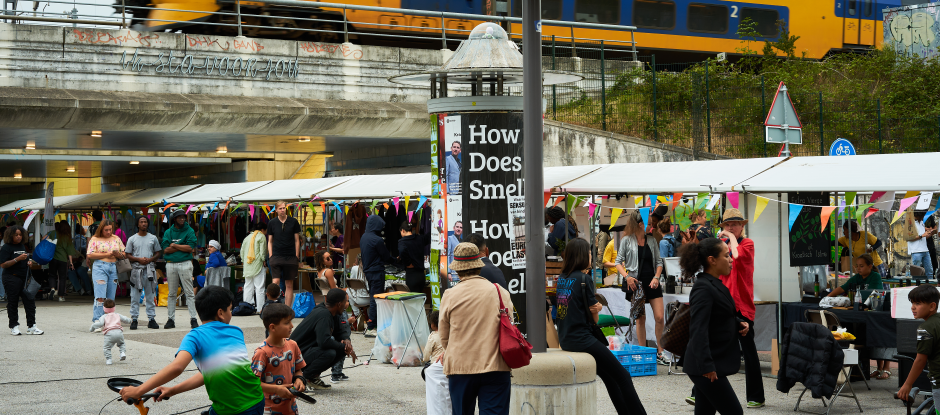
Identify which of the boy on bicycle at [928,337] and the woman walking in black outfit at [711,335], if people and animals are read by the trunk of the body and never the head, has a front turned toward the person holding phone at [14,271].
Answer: the boy on bicycle

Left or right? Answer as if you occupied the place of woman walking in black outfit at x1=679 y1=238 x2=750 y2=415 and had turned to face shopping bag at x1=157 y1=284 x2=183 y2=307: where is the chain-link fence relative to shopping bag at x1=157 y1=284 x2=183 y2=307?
right

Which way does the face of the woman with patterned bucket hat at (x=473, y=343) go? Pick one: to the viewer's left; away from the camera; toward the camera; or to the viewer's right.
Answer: away from the camera

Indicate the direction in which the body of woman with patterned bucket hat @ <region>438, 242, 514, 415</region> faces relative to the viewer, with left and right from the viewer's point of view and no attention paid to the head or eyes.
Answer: facing away from the viewer

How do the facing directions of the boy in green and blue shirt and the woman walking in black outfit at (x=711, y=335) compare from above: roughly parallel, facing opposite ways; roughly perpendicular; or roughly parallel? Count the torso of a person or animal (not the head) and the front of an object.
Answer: roughly parallel, facing opposite ways

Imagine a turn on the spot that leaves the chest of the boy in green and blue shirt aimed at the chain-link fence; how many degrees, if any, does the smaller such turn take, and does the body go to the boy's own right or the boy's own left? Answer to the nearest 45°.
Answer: approximately 90° to the boy's own right

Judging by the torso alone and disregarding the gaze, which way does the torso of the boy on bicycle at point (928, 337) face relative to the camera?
to the viewer's left

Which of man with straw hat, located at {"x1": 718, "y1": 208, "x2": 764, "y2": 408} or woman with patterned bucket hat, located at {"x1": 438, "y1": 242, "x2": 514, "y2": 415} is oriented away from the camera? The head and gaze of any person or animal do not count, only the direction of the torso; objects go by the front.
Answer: woman with patterned bucket hat, located at {"x1": 438, "y1": 242, "x2": 514, "y2": 415}

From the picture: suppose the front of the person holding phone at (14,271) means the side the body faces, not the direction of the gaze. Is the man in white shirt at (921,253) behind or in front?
in front

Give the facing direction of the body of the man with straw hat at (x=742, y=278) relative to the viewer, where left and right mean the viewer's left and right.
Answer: facing the viewer and to the left of the viewer

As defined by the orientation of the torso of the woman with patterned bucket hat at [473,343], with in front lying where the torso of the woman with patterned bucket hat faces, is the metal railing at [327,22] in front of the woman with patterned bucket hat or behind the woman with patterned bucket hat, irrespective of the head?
in front

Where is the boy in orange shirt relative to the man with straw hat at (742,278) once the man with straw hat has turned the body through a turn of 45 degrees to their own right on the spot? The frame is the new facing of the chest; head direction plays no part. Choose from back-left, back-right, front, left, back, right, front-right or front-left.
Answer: front-left

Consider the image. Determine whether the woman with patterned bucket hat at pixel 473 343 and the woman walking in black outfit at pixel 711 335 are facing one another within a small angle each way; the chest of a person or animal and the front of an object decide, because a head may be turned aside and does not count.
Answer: no

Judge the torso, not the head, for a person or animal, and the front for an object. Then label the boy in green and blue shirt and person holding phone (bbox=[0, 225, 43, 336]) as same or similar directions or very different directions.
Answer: very different directions

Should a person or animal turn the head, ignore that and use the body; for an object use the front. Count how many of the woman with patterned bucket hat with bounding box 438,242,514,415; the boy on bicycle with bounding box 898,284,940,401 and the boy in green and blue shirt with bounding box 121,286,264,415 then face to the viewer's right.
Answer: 0
